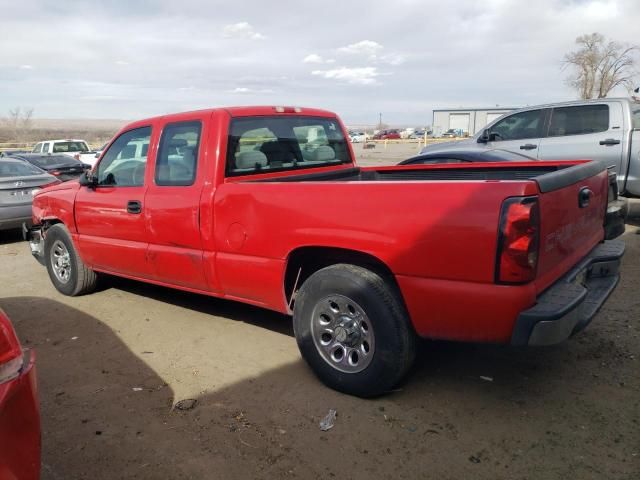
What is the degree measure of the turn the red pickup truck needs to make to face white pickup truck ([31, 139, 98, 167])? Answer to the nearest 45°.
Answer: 0° — it already faces it

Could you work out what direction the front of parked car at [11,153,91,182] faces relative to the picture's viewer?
facing away from the viewer and to the left of the viewer

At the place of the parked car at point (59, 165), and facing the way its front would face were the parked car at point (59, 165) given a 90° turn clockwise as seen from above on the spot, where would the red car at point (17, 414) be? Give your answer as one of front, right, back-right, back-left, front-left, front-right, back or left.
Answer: back-right

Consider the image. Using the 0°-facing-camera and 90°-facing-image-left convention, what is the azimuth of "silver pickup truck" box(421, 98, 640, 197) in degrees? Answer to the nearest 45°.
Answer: approximately 90°

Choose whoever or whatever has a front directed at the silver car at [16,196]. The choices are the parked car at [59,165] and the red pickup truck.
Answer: the red pickup truck

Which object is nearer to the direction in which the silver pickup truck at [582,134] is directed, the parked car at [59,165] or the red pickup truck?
the parked car

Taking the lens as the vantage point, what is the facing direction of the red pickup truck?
facing away from the viewer and to the left of the viewer

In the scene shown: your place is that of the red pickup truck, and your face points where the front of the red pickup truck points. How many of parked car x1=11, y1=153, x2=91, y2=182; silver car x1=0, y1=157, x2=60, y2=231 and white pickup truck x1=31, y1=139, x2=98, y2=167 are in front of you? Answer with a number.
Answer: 3

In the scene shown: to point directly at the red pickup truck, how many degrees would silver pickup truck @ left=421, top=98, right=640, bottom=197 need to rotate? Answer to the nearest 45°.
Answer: approximately 90° to its left

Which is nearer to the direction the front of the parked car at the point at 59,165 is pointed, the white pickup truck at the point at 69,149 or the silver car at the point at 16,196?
the white pickup truck
